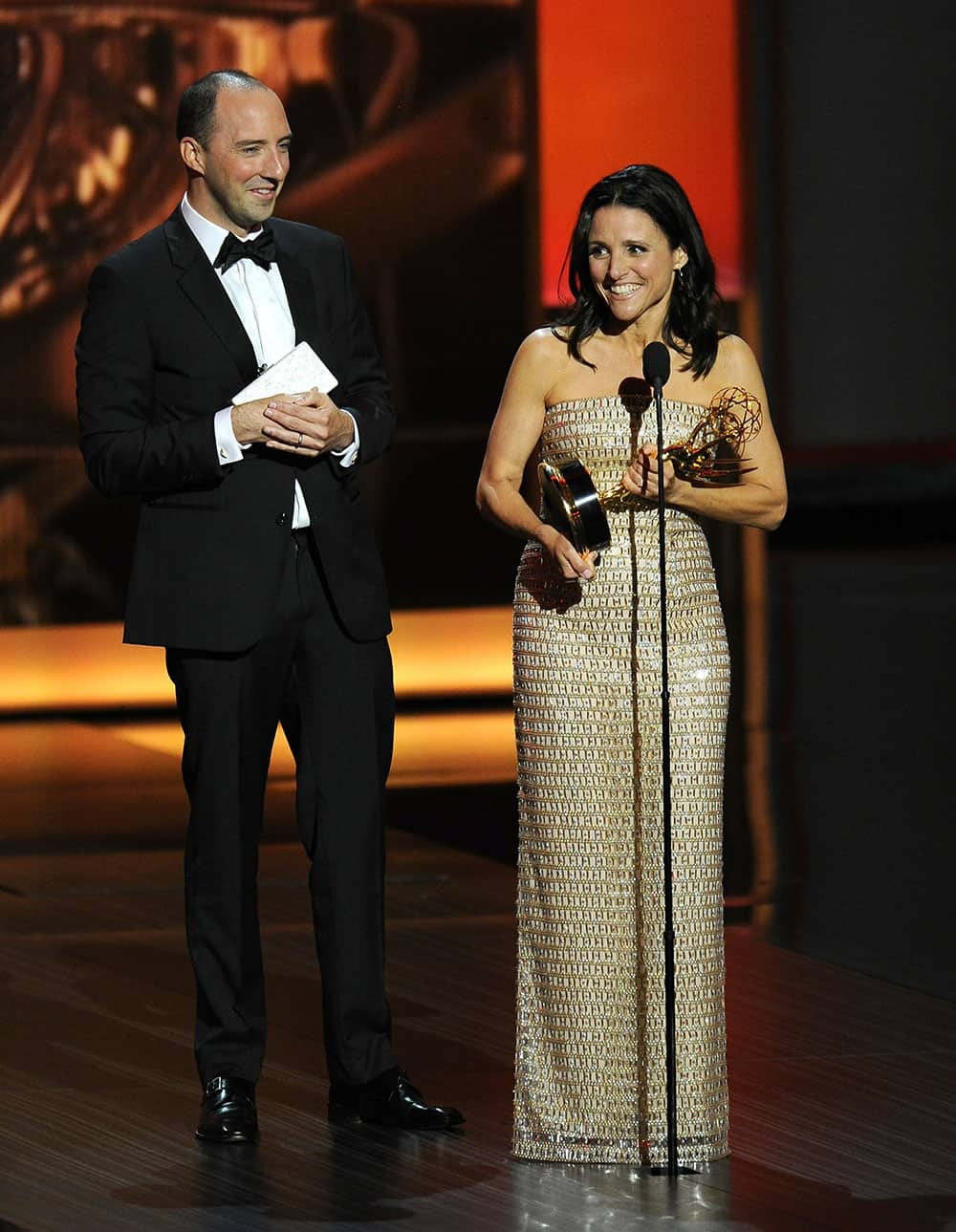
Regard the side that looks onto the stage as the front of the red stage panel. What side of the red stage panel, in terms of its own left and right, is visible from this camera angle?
front

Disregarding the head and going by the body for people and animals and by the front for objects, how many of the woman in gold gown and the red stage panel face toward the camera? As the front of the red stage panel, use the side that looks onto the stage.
2

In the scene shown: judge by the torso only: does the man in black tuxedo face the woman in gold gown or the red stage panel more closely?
the woman in gold gown

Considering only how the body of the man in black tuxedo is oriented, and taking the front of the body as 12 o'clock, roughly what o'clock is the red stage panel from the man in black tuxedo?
The red stage panel is roughly at 8 o'clock from the man in black tuxedo.

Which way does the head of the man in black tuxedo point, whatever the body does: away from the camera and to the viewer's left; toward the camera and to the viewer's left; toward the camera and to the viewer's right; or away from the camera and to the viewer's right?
toward the camera and to the viewer's right

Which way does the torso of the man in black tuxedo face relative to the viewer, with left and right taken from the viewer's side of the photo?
facing the viewer and to the right of the viewer

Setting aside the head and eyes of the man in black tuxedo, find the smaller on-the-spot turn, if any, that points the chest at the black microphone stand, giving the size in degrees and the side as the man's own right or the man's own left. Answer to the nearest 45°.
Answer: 0° — they already face it

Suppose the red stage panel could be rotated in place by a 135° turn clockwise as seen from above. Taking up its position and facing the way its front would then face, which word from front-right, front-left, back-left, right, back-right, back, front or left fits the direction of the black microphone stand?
back-left

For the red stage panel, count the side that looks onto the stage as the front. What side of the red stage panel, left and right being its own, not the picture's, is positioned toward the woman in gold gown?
front

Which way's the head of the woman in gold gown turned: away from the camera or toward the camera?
toward the camera

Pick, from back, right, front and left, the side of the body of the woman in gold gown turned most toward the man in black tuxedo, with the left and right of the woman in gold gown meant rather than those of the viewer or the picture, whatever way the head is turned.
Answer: right

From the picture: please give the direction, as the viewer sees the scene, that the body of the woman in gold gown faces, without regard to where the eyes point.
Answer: toward the camera

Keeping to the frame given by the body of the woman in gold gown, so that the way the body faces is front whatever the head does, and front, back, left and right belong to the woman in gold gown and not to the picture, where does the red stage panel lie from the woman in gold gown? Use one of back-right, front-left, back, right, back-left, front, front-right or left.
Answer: back

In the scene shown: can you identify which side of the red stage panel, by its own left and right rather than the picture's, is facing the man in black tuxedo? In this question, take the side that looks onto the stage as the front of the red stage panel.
front
